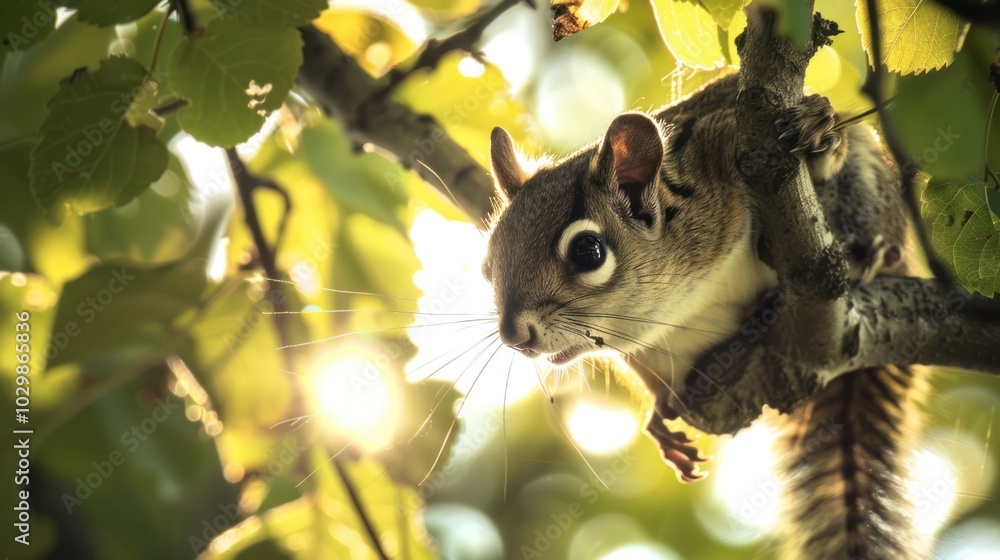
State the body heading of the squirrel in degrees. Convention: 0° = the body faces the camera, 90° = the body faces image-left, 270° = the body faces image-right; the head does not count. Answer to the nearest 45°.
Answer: approximately 45°
